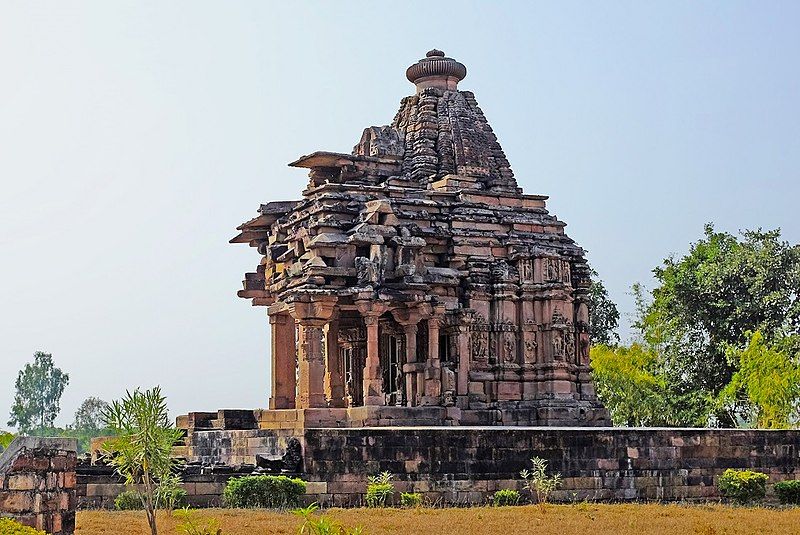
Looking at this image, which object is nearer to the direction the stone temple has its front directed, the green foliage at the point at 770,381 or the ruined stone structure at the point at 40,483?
the ruined stone structure

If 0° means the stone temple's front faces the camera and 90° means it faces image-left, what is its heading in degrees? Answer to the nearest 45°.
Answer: approximately 45°

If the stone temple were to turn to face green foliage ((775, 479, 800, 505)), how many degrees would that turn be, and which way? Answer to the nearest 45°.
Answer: approximately 90° to its left

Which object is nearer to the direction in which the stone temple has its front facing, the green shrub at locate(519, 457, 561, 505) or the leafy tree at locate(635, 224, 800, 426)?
the green shrub

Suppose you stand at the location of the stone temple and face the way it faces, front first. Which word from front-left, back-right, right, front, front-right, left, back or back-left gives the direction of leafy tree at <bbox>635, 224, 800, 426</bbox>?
back

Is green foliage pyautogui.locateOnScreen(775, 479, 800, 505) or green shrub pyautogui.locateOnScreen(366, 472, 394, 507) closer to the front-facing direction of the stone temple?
the green shrub

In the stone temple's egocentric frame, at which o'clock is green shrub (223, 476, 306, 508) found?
The green shrub is roughly at 11 o'clock from the stone temple.

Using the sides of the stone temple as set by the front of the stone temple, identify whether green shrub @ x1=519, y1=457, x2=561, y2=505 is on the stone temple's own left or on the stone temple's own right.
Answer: on the stone temple's own left

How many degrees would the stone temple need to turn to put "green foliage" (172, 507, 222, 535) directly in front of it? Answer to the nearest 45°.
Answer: approximately 45° to its left

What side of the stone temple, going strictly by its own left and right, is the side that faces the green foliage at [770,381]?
back

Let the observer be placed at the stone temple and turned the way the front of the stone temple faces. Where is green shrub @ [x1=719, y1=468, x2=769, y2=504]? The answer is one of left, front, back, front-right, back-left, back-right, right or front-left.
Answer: left

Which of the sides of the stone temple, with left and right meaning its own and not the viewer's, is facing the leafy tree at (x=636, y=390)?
back

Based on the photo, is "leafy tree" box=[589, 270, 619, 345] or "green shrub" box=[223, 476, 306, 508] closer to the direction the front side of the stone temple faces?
the green shrub
